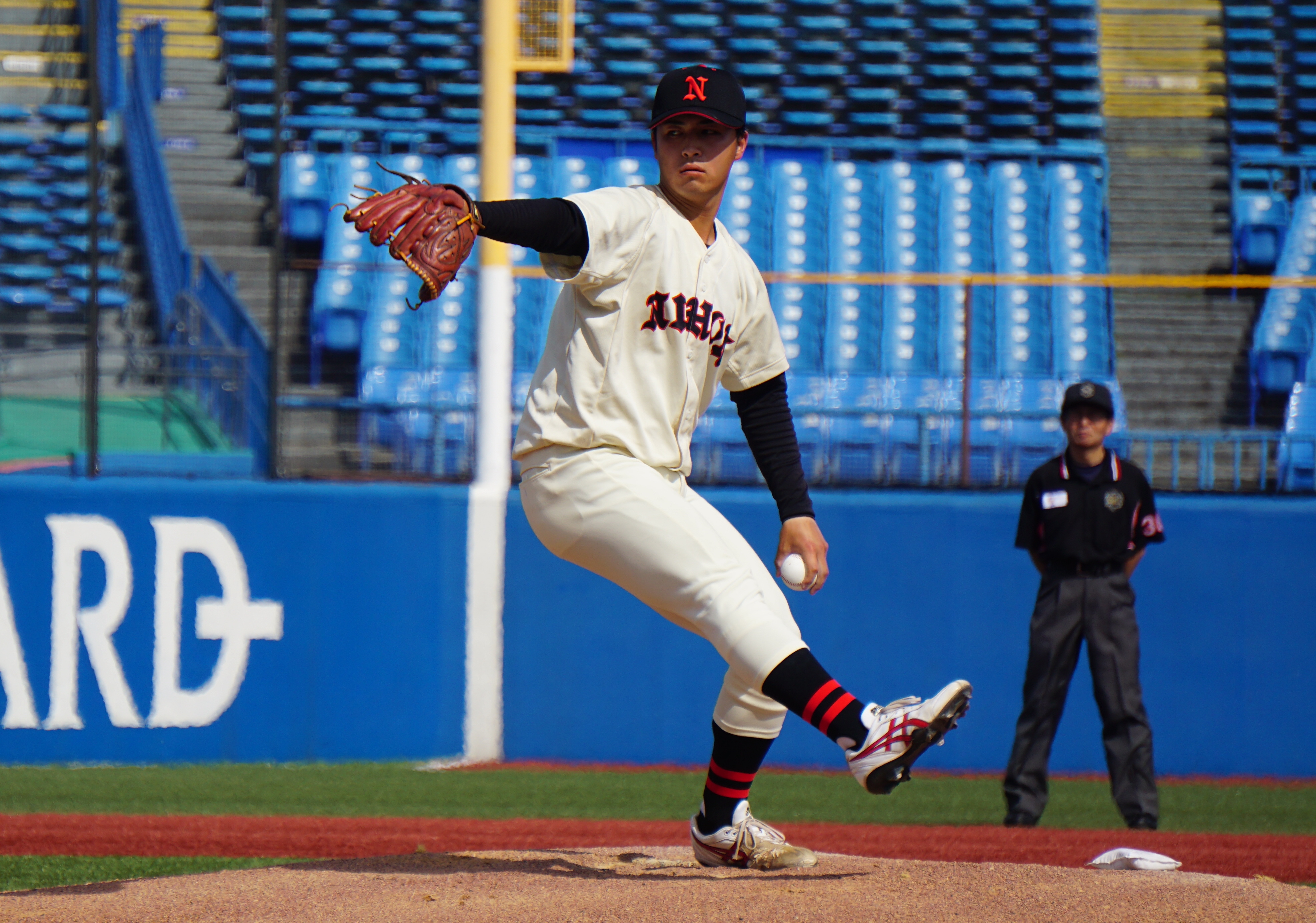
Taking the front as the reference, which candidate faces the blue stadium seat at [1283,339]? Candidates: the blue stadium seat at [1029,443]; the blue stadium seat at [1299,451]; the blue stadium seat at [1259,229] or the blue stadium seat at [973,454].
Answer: the blue stadium seat at [1259,229]

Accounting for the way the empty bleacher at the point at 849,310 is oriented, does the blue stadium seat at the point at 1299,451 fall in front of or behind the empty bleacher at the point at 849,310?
in front

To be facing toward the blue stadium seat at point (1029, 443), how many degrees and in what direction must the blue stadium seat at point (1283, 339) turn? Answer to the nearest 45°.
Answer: approximately 45° to its right

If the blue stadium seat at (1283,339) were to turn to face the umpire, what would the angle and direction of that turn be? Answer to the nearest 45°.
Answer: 0° — it already faces them

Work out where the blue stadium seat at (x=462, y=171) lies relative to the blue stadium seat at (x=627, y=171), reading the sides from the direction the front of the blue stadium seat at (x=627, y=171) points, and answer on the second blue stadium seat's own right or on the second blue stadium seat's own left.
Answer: on the second blue stadium seat's own right

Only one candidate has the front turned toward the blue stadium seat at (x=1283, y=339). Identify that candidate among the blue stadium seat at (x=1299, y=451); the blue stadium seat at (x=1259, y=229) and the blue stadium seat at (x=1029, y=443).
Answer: the blue stadium seat at (x=1259, y=229)

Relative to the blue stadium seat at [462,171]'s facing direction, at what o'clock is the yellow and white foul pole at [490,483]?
The yellow and white foul pole is roughly at 12 o'clock from the blue stadium seat.

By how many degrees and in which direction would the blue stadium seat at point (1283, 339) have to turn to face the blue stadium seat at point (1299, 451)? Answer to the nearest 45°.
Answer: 0° — it already faces it
